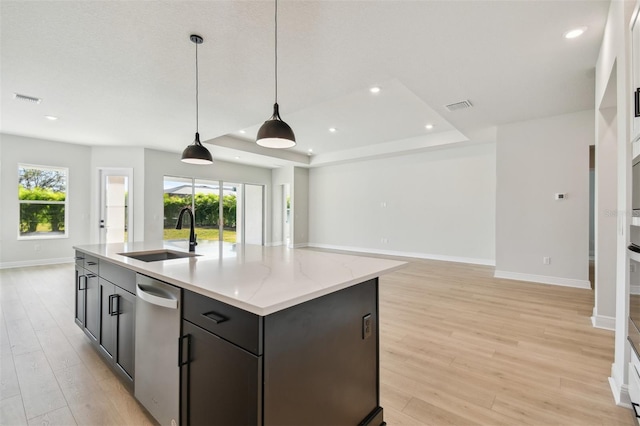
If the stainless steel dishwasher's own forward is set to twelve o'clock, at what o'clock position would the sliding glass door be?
The sliding glass door is roughly at 5 o'clock from the stainless steel dishwasher.

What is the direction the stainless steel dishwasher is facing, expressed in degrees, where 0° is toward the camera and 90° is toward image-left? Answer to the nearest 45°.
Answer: approximately 45°

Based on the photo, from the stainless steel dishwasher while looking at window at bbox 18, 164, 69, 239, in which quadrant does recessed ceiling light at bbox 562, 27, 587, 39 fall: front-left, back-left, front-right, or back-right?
back-right

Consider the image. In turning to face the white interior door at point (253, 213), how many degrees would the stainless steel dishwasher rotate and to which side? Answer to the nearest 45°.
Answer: approximately 135° to its right

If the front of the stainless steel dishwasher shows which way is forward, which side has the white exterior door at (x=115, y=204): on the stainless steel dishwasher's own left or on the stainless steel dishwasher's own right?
on the stainless steel dishwasher's own right

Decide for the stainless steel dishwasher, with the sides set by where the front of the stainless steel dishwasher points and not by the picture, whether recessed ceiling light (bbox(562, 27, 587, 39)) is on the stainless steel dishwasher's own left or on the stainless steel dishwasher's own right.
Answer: on the stainless steel dishwasher's own left
